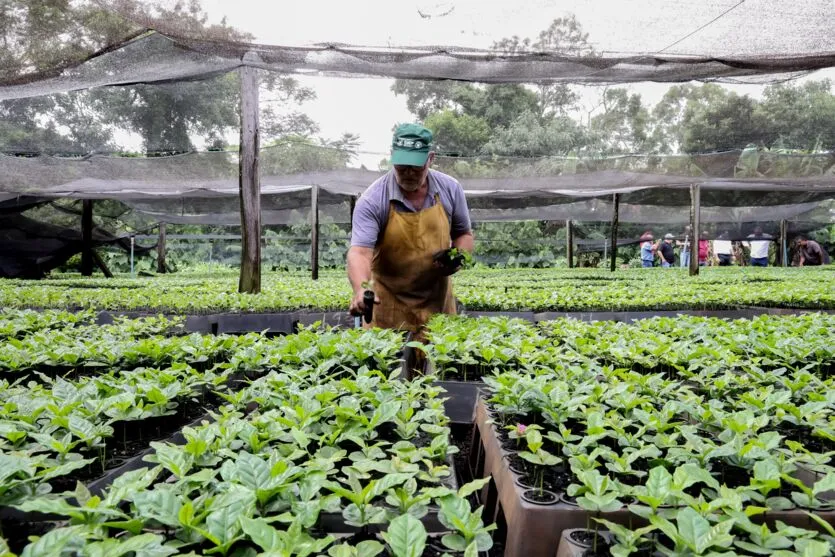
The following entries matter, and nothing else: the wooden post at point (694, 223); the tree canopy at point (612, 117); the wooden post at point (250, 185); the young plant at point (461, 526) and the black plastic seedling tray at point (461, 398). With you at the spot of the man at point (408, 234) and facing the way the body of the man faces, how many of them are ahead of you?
2

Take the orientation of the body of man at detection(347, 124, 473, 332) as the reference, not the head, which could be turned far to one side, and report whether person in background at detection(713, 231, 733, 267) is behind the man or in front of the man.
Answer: behind

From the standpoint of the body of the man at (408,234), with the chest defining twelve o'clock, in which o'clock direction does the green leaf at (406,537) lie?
The green leaf is roughly at 12 o'clock from the man.

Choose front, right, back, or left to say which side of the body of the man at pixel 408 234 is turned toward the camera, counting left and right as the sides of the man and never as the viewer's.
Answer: front

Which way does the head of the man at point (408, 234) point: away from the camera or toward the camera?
toward the camera

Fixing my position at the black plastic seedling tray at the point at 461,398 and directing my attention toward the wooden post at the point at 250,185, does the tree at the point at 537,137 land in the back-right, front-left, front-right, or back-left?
front-right

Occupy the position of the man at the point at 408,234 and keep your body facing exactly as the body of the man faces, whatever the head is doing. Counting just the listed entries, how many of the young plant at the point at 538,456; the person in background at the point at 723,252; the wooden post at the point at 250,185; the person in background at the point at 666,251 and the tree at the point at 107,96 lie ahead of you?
1

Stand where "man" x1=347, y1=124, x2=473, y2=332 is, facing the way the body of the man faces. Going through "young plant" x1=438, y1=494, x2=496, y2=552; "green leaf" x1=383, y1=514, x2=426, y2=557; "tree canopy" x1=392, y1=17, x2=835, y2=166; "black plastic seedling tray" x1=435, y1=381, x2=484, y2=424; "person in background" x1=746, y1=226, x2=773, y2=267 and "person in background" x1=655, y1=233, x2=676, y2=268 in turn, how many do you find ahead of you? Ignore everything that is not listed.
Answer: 3

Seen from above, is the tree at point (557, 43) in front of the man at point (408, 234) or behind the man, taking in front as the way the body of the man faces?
behind

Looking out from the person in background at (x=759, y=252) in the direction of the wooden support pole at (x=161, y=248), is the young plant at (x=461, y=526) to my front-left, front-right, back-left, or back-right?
front-left

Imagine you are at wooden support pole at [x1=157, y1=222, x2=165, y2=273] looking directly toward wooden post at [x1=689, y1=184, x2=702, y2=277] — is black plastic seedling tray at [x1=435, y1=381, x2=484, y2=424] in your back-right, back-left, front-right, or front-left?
front-right

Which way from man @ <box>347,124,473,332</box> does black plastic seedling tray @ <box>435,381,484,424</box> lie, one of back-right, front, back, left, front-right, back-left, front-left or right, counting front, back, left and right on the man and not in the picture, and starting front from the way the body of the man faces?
front

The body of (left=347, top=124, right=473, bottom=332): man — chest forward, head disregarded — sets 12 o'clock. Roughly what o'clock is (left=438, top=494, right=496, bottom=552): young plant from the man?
The young plant is roughly at 12 o'clock from the man.

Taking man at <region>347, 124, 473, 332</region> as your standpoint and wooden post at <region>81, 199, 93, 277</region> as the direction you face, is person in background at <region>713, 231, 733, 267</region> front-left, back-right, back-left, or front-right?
front-right

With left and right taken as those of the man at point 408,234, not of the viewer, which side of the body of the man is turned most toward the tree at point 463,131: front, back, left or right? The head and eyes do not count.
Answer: back

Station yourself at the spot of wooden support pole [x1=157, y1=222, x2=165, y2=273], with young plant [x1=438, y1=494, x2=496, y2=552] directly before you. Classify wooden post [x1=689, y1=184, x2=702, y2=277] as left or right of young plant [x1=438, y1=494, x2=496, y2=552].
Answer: left
